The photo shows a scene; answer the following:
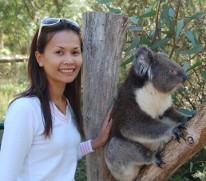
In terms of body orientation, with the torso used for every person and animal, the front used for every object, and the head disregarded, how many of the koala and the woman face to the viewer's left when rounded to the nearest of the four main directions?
0

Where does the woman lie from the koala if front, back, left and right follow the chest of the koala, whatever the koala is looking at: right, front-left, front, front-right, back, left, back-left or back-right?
back-right

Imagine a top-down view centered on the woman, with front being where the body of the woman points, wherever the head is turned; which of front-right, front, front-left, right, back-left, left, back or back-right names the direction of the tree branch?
front-left

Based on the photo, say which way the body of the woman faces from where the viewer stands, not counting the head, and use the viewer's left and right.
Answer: facing the viewer and to the right of the viewer

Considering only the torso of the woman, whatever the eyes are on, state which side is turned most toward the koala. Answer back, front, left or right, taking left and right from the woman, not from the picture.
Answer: left
